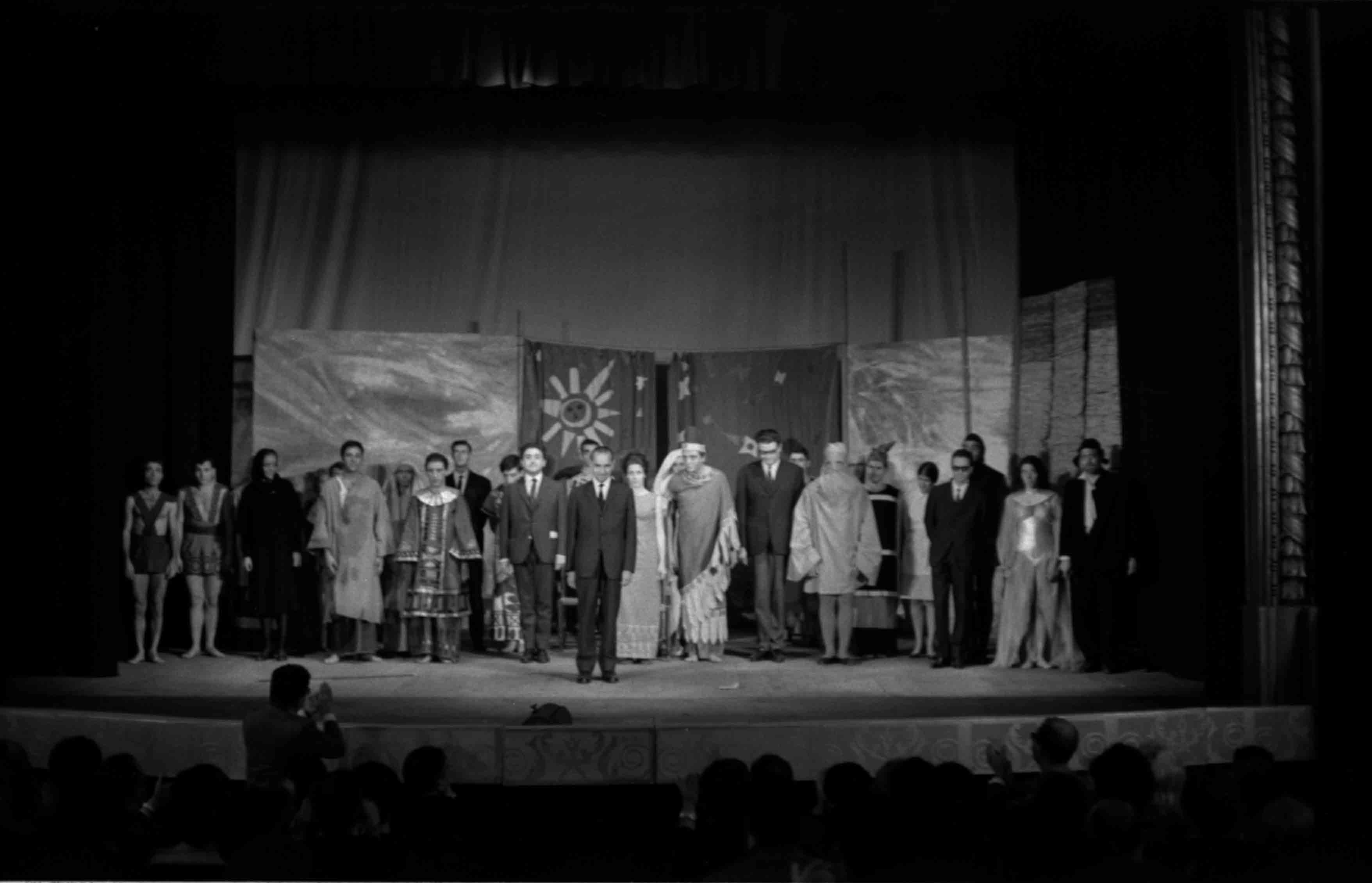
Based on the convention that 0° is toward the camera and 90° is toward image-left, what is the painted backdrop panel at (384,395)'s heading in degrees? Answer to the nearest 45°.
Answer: approximately 0°

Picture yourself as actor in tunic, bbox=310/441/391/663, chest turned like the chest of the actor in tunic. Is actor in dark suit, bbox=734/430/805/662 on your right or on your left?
on your left

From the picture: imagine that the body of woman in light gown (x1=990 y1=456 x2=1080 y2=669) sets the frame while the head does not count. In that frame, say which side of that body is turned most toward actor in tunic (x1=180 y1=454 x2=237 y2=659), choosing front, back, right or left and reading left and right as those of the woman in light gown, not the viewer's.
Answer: right

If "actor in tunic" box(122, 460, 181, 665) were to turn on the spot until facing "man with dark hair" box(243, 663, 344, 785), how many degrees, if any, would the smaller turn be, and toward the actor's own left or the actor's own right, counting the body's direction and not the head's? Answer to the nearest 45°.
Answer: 0° — they already face them

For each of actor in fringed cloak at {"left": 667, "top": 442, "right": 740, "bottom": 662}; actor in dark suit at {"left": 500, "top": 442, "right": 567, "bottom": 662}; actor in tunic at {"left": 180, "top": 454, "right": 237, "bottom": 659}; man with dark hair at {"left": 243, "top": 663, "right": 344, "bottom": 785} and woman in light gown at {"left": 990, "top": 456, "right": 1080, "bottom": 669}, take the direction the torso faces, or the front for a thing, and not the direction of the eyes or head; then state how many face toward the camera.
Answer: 4

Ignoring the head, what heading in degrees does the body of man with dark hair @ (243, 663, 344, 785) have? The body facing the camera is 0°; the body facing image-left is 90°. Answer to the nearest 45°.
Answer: approximately 225°
